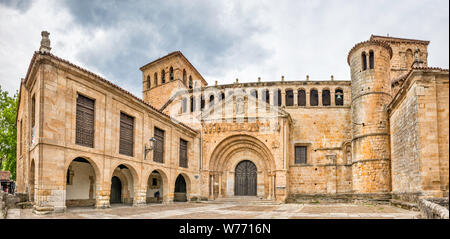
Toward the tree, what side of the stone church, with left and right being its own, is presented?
right

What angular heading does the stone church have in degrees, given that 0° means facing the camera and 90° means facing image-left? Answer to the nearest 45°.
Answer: approximately 0°
